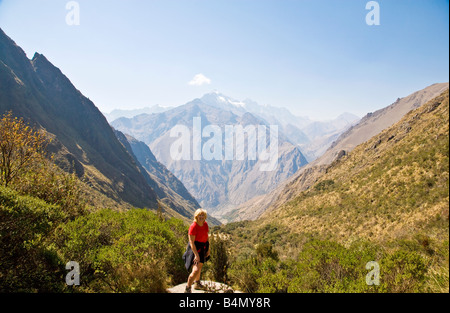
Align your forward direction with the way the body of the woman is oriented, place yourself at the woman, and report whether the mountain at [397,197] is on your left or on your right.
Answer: on your left

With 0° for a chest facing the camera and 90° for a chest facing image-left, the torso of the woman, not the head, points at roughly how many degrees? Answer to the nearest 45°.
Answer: approximately 315°

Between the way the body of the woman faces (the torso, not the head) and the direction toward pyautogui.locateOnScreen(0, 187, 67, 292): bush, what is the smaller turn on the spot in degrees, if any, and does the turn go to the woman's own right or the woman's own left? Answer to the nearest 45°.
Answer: approximately 135° to the woman's own right
